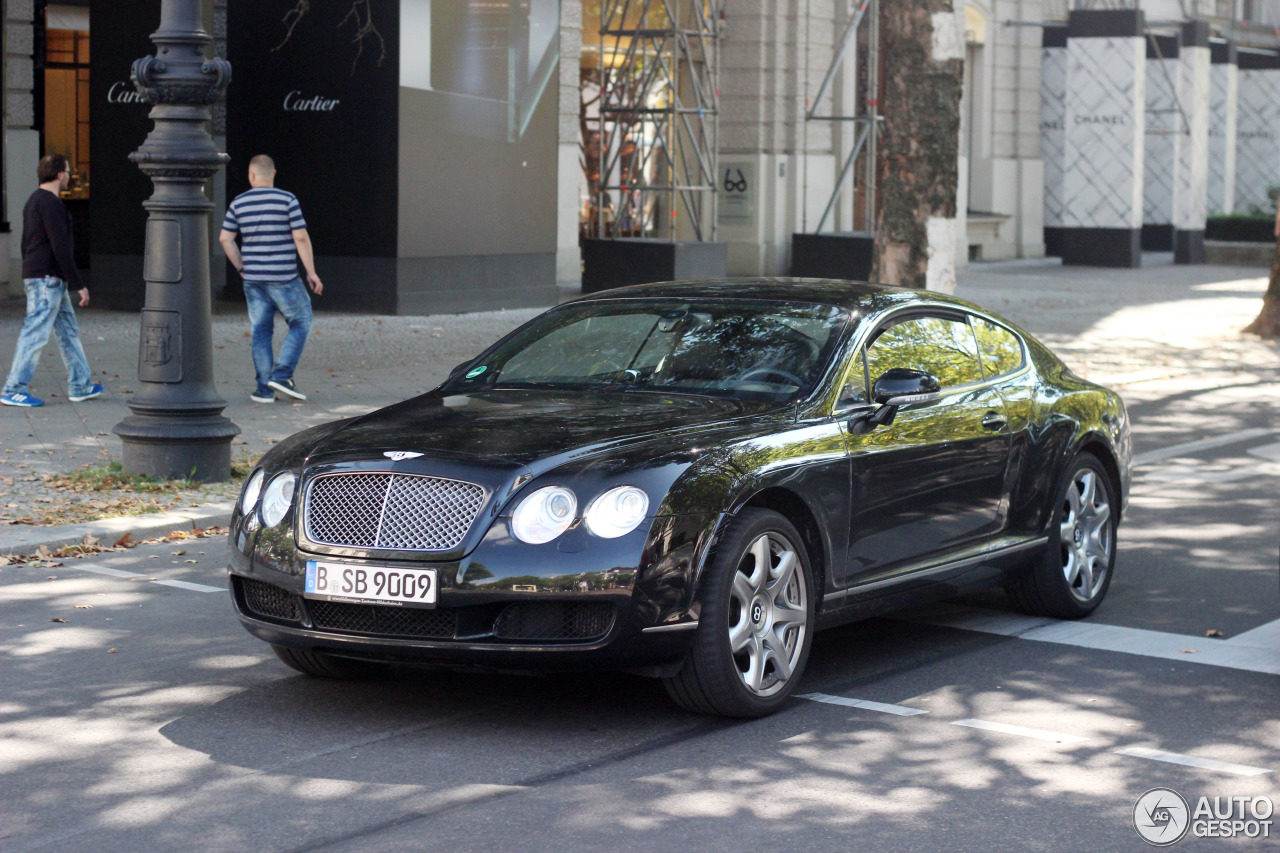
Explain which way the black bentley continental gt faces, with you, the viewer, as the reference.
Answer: facing the viewer and to the left of the viewer

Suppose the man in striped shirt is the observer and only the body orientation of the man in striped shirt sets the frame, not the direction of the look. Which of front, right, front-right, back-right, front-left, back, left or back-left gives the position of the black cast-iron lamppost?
back

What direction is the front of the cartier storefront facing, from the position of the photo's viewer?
facing the viewer

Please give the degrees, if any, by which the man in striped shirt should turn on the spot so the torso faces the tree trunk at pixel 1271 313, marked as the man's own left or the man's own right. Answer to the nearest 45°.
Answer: approximately 45° to the man's own right

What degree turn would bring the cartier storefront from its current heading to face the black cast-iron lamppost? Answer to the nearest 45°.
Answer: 0° — it already faces it

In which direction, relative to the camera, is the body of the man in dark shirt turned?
to the viewer's right

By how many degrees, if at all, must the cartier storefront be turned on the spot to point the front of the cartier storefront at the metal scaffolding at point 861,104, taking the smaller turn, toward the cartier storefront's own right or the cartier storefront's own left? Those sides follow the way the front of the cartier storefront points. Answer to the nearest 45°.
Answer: approximately 135° to the cartier storefront's own left

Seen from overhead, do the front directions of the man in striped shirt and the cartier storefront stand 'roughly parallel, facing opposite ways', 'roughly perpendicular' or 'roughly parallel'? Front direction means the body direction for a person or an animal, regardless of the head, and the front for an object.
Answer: roughly parallel, facing opposite ways

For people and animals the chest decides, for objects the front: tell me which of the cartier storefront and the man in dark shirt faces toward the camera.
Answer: the cartier storefront

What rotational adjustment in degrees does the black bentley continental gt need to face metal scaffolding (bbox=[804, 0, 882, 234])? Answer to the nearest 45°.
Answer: approximately 135° to its right

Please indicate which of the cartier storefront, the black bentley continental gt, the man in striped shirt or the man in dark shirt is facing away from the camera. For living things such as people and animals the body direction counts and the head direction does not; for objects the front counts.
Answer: the man in striped shirt

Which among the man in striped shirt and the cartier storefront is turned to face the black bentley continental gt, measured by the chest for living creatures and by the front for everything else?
the cartier storefront

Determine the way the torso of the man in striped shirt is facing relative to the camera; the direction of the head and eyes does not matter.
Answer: away from the camera

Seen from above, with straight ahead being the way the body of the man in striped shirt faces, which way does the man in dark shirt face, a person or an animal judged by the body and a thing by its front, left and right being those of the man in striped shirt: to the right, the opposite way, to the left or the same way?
to the right
